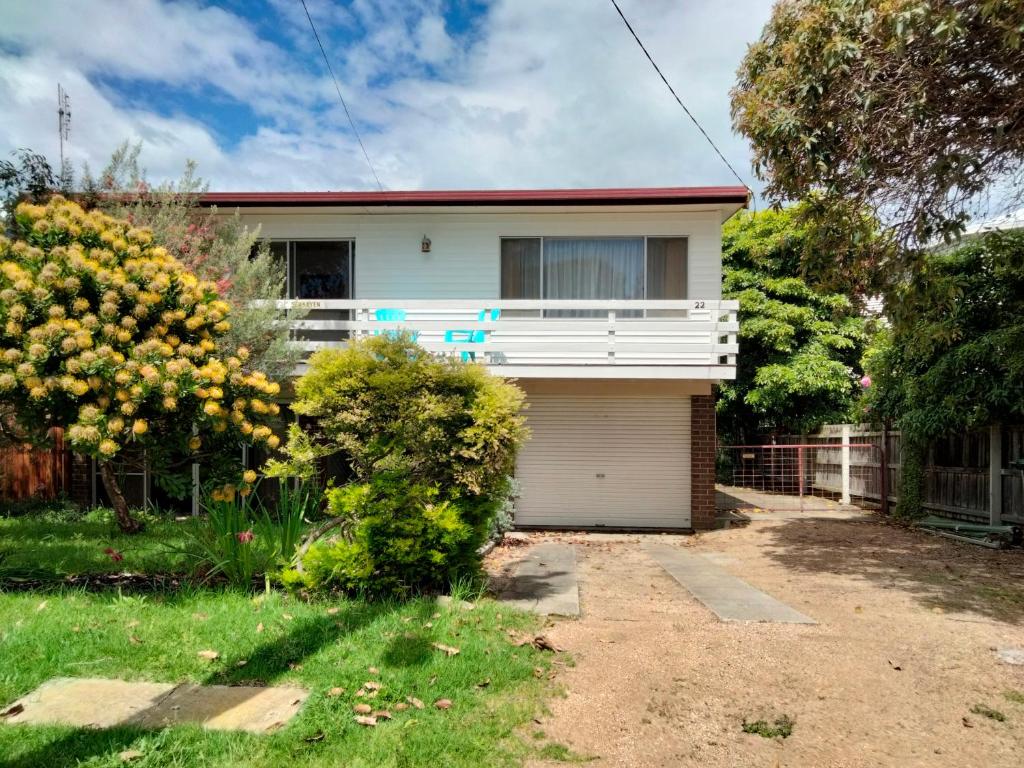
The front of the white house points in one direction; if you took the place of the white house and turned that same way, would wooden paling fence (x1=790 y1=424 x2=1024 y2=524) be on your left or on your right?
on your left

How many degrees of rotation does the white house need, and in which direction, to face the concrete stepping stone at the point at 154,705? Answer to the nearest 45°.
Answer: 0° — it already faces it

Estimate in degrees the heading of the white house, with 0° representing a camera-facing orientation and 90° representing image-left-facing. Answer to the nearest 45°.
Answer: approximately 0°

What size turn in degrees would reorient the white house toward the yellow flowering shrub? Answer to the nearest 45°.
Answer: approximately 45° to its right

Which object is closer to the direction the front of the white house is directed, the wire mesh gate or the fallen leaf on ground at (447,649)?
the fallen leaf on ground

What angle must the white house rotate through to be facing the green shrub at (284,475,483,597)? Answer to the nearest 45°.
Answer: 0° — it already faces it

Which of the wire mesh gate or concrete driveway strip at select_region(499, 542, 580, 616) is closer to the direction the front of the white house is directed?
the concrete driveway strip

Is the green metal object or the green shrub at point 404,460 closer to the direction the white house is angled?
the green shrub

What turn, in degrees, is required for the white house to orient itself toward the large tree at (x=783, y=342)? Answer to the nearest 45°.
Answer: approximately 135° to its left
